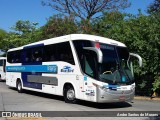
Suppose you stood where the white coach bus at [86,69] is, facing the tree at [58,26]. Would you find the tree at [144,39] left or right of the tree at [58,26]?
right

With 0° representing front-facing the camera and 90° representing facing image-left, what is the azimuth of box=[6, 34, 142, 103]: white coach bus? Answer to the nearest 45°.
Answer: approximately 315°

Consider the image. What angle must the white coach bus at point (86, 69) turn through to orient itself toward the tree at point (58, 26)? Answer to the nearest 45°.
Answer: approximately 135° to its left

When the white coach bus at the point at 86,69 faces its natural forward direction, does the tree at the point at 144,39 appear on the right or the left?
on its left
